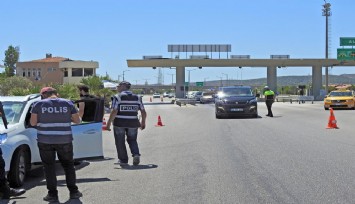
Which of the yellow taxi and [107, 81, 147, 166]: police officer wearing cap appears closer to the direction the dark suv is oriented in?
the police officer wearing cap

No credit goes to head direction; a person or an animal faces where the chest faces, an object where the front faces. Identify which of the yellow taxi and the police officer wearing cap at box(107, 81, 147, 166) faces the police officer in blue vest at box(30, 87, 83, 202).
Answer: the yellow taxi

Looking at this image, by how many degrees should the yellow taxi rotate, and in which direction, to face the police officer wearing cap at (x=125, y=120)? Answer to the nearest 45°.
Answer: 0° — it already faces them

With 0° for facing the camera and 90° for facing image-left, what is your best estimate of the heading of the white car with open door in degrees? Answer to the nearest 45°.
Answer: approximately 45°

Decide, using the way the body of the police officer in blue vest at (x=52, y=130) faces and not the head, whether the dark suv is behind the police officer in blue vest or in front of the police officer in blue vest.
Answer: in front

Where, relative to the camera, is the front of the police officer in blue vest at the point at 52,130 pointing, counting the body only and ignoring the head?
away from the camera

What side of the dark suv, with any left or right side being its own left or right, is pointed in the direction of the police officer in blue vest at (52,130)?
front

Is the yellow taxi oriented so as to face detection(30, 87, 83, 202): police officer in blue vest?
yes

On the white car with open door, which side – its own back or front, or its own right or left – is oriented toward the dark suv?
back

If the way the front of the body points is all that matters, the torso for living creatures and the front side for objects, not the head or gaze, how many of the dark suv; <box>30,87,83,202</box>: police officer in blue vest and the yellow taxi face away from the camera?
1

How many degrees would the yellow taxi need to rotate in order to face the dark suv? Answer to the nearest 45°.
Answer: approximately 45° to its right

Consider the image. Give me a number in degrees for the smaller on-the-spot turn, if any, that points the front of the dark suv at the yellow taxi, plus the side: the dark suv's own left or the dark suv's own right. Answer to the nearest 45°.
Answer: approximately 135° to the dark suv's own left

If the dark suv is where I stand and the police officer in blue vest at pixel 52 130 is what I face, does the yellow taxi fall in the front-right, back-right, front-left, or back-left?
back-left
